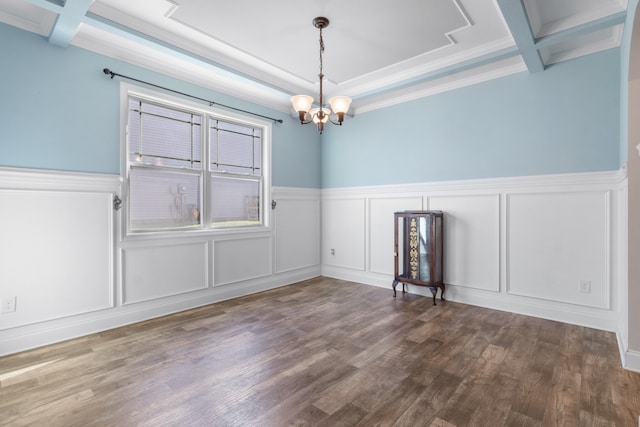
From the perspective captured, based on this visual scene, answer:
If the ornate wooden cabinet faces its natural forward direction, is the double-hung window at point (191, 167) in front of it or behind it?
in front

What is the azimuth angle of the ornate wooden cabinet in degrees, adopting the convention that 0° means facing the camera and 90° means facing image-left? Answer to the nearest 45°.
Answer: approximately 45°
